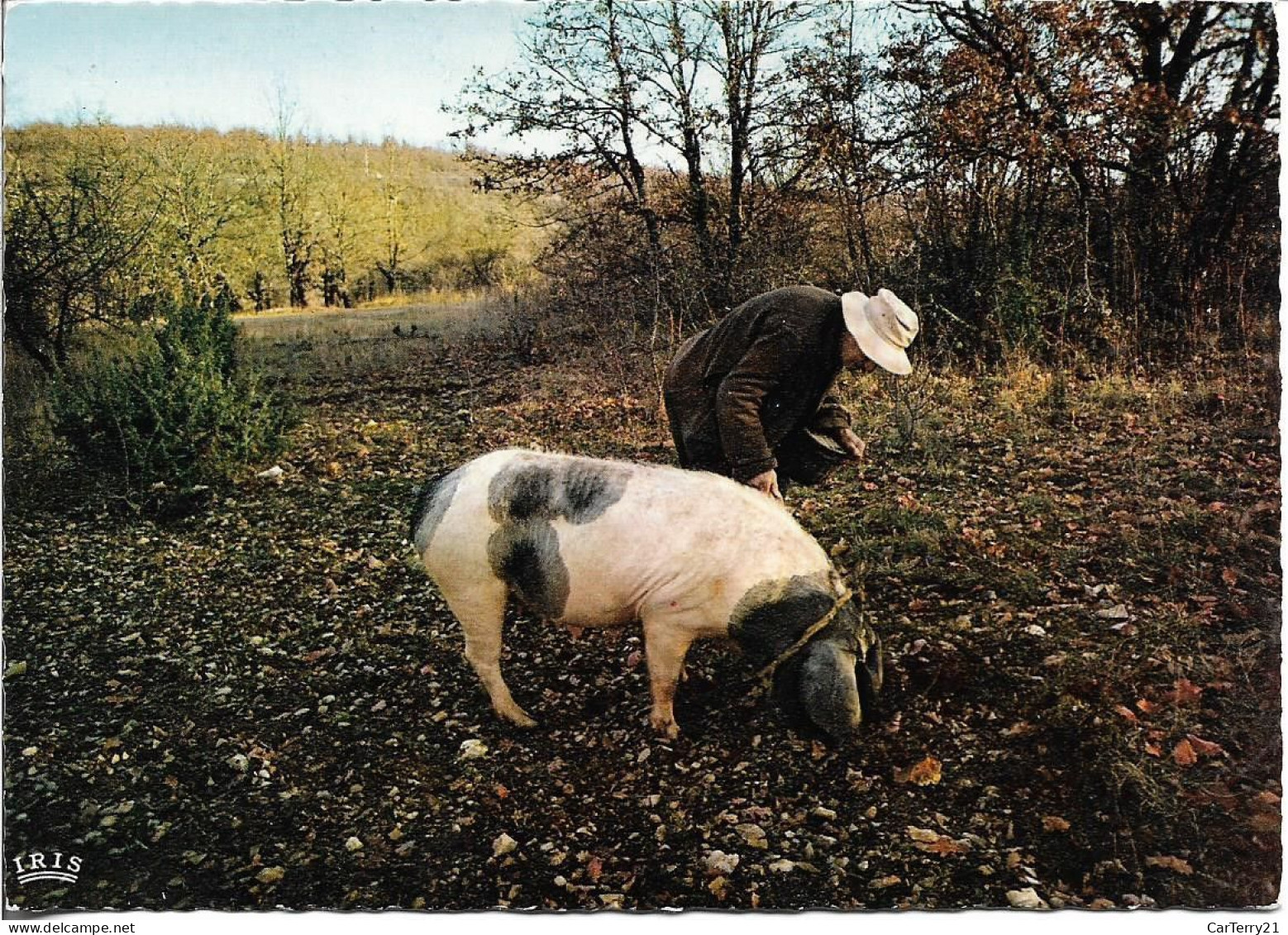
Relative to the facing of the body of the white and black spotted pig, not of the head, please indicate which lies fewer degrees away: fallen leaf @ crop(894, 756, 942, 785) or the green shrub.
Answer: the fallen leaf

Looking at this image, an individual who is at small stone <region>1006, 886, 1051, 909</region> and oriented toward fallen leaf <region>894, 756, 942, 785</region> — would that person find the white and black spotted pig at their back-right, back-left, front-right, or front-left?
front-left

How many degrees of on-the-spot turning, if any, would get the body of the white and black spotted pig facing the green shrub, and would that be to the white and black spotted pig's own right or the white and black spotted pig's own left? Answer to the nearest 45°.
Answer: approximately 135° to the white and black spotted pig's own left

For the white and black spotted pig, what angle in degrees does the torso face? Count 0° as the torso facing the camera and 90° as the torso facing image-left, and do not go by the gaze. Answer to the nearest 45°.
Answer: approximately 270°

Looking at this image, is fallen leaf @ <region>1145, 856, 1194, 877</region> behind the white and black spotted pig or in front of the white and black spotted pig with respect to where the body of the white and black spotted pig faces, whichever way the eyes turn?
in front

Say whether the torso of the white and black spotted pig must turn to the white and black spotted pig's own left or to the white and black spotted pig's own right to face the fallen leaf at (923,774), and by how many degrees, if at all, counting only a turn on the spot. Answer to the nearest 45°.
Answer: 0° — it already faces it

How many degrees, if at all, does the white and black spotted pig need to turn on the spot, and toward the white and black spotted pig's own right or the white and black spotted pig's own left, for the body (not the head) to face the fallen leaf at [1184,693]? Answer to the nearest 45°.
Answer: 0° — it already faces it

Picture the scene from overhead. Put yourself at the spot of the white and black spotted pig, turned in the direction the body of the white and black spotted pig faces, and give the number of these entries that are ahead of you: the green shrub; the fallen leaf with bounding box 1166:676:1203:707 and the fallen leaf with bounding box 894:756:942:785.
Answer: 2

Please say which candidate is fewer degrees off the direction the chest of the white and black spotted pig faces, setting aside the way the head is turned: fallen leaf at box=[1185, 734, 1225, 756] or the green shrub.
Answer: the fallen leaf

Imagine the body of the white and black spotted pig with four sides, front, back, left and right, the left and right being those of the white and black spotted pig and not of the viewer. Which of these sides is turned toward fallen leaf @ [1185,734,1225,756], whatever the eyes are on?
front

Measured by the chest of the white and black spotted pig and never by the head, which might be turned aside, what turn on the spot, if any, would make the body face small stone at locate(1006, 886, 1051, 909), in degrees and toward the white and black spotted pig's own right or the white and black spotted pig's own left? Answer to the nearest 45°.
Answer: approximately 45° to the white and black spotted pig's own right
